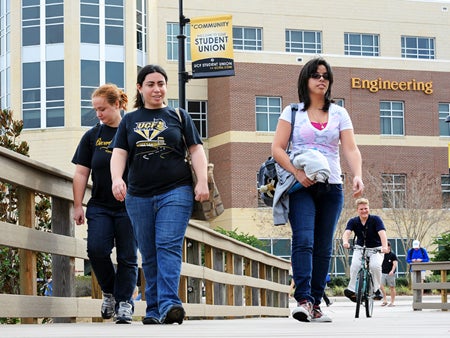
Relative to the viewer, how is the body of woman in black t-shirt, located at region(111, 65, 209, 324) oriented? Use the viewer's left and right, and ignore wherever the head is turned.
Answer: facing the viewer

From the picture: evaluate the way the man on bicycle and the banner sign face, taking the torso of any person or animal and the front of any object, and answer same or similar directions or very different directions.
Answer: same or similar directions

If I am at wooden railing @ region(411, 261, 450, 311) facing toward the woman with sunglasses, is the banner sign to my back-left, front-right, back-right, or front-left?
front-right

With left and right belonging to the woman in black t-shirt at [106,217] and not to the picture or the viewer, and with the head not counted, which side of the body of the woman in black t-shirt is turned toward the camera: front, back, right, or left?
front

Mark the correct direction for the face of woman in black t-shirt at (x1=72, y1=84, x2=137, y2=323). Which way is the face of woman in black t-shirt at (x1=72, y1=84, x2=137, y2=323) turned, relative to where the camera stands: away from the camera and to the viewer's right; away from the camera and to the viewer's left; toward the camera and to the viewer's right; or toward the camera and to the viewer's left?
toward the camera and to the viewer's left

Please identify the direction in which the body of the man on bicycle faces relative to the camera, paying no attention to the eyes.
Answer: toward the camera

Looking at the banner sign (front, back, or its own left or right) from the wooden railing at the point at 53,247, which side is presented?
front

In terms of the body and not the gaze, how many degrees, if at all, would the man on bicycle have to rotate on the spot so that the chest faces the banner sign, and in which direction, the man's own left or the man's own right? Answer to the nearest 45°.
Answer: approximately 135° to the man's own right

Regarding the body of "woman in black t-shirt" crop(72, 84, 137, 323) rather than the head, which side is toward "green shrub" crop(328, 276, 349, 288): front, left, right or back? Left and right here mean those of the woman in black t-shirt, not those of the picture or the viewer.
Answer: back

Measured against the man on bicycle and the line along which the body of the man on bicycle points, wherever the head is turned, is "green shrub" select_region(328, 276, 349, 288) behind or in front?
behind

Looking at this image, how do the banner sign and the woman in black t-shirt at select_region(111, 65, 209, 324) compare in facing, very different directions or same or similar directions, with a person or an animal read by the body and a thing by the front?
same or similar directions

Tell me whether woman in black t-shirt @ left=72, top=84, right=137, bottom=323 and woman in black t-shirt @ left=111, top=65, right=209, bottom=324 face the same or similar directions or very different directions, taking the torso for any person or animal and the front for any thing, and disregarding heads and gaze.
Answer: same or similar directions

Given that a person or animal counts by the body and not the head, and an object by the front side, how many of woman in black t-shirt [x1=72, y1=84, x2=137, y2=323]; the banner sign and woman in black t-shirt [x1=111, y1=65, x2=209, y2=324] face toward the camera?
3

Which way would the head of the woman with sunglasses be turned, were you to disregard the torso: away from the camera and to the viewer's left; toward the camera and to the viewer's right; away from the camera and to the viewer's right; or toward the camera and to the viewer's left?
toward the camera and to the viewer's right

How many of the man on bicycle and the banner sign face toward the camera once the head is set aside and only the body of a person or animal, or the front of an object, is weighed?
2
